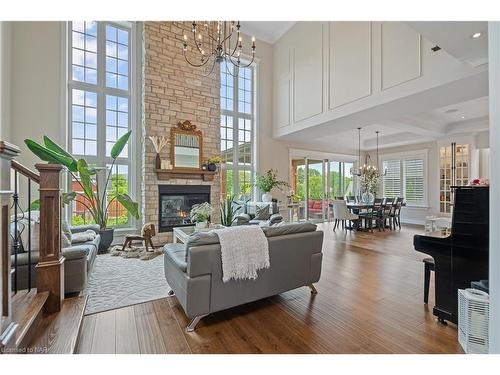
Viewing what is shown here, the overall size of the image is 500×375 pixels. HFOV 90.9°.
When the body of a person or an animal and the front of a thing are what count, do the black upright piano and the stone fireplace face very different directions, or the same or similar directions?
very different directions

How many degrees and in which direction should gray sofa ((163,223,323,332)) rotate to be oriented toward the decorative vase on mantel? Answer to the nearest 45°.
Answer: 0° — it already faces it

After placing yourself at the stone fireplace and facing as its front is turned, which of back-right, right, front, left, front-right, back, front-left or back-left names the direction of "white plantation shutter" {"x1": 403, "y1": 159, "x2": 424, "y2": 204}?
front-left

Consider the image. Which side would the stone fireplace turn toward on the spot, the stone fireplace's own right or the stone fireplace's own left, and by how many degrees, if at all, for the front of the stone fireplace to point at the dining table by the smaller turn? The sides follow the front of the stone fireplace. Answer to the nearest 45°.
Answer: approximately 45° to the stone fireplace's own left

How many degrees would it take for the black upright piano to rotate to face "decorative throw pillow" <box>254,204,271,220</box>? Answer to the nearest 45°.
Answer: approximately 45° to its right

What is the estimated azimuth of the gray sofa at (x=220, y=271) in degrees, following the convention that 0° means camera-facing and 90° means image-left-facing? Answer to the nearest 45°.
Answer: approximately 135°

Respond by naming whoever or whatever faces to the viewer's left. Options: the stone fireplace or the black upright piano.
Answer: the black upright piano

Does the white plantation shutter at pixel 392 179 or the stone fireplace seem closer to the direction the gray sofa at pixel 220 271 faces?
the stone fireplace

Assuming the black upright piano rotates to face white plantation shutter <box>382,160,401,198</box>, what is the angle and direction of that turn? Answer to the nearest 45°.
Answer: approximately 90° to its right

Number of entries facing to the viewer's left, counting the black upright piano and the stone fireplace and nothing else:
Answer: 1

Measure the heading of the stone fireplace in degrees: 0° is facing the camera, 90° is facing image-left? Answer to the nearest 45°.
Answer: approximately 315°

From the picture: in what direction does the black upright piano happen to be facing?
to the viewer's left
